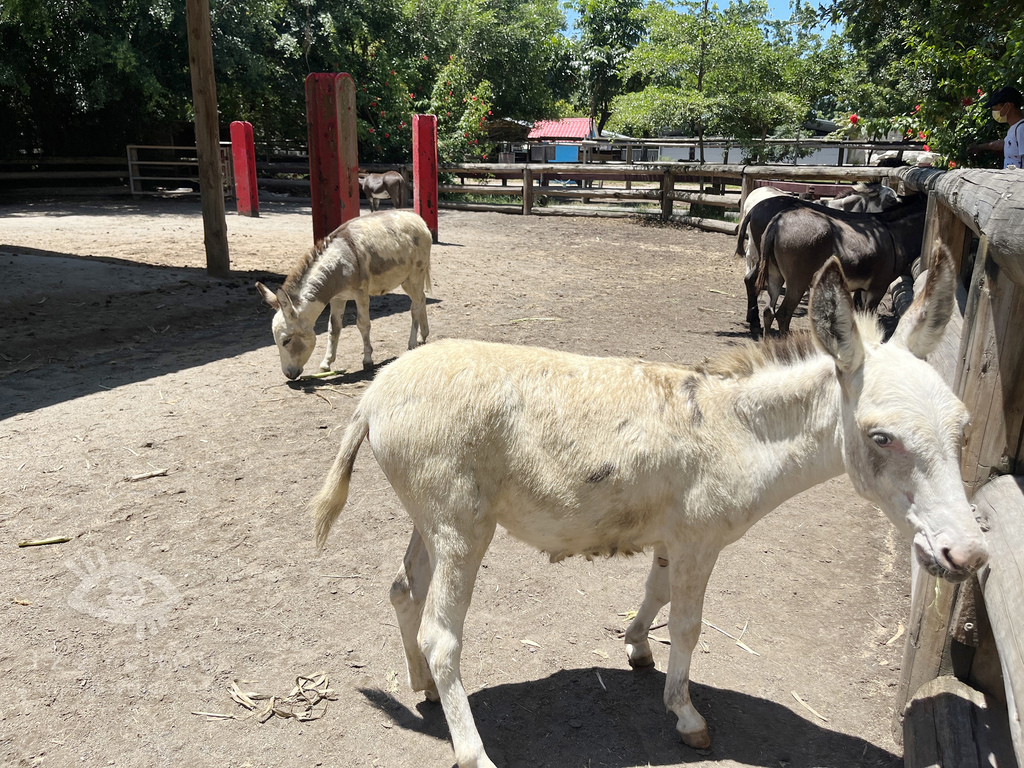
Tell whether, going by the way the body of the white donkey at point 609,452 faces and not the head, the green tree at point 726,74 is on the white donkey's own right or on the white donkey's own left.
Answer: on the white donkey's own left

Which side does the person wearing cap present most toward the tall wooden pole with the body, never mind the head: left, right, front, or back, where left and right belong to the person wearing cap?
front

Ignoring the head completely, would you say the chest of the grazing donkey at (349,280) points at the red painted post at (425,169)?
no

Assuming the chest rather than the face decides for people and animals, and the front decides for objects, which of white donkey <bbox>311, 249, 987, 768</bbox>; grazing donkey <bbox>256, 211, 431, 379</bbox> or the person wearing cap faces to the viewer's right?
the white donkey

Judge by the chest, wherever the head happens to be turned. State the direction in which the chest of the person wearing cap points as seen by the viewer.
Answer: to the viewer's left

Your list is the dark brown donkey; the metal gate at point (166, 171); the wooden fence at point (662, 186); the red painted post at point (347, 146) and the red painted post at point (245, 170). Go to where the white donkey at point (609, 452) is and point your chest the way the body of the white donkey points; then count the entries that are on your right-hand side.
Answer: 0

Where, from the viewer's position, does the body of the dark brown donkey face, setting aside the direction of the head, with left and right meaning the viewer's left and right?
facing away from the viewer and to the right of the viewer

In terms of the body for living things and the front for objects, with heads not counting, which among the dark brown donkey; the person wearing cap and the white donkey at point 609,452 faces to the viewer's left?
the person wearing cap

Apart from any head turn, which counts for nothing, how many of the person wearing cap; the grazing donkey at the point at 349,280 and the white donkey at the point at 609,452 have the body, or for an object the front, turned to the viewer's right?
1

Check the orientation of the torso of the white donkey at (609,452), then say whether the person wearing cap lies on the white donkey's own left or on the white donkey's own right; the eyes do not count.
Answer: on the white donkey's own left

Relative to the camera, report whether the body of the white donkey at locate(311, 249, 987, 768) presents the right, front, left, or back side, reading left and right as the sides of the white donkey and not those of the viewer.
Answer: right

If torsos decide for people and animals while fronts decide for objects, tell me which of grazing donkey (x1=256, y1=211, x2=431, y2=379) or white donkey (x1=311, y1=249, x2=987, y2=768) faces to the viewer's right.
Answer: the white donkey

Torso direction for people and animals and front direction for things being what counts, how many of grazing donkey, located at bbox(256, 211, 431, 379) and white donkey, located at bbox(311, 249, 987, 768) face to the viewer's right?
1

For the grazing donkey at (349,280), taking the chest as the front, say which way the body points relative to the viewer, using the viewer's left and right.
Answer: facing the viewer and to the left of the viewer
